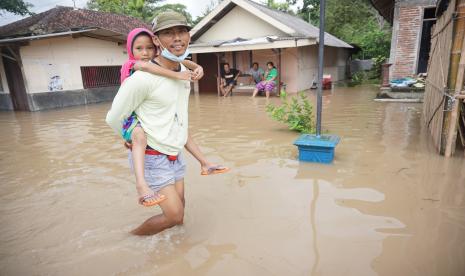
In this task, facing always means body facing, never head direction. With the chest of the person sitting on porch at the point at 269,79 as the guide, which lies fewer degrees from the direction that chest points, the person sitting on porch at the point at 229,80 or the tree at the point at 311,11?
the person sitting on porch

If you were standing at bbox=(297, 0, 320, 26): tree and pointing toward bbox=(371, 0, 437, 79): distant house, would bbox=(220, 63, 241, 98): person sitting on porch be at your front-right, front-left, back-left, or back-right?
front-right

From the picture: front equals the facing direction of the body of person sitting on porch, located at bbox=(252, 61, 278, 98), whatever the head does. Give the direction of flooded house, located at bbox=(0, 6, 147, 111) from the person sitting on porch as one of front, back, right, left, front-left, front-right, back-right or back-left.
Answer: front-right

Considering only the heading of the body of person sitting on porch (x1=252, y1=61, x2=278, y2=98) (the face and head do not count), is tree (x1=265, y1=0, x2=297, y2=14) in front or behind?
behind

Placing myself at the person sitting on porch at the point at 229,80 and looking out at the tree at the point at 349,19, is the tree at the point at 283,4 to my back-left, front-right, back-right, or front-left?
front-left

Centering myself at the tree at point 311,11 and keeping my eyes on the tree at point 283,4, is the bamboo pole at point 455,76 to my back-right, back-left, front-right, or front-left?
back-left

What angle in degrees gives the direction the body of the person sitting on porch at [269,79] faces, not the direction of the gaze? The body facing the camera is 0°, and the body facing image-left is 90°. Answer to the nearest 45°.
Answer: approximately 45°

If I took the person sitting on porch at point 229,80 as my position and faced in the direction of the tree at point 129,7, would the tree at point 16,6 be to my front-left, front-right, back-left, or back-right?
front-left

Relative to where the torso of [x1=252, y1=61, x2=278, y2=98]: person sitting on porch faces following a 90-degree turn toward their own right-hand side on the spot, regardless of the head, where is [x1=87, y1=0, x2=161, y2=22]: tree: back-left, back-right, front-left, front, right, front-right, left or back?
front

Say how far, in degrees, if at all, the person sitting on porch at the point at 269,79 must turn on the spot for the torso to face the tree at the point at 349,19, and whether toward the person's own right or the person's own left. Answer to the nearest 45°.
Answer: approximately 180°

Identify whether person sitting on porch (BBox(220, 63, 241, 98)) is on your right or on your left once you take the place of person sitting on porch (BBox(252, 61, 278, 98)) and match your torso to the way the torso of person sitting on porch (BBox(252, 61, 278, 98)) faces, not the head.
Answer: on your right

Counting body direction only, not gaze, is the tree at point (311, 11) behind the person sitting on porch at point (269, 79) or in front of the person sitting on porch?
behind
